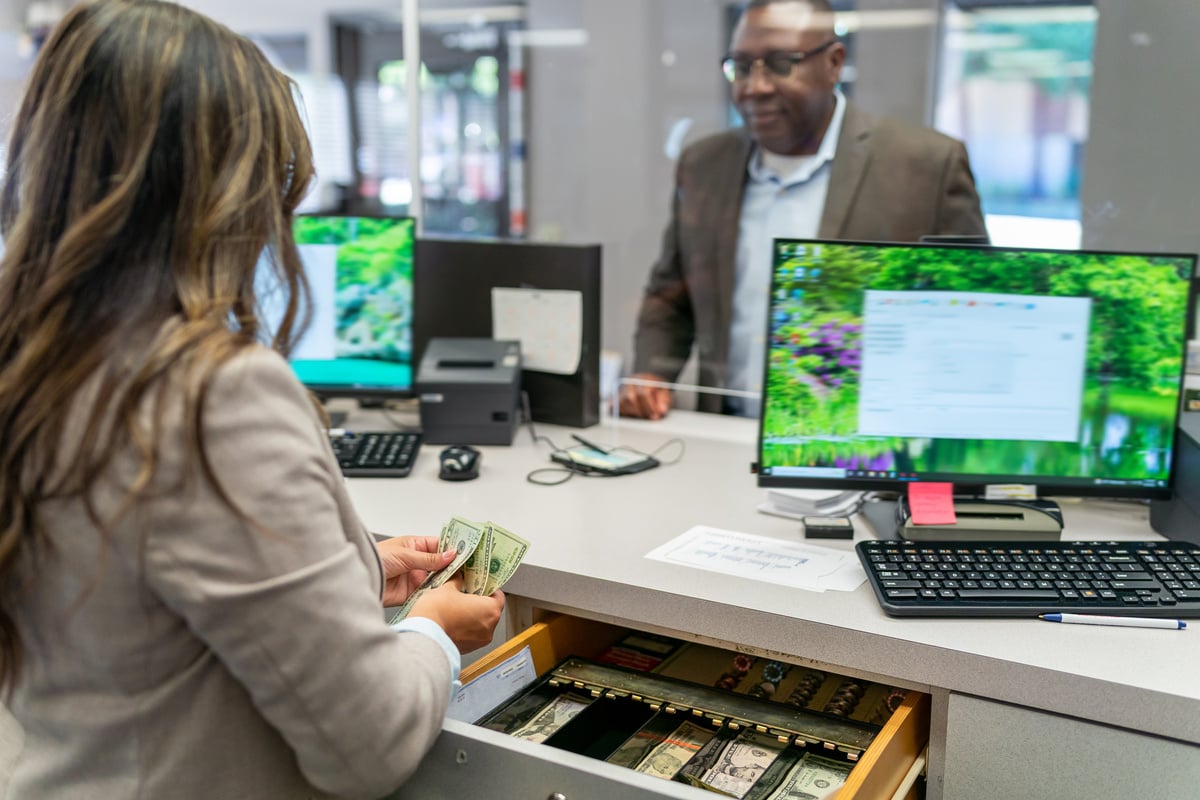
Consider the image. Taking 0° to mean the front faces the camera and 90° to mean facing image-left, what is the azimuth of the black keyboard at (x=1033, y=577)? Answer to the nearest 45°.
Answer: approximately 0°

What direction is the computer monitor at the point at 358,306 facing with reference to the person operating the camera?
facing the viewer

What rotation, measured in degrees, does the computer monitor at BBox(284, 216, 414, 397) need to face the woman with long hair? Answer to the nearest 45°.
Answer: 0° — it already faces them

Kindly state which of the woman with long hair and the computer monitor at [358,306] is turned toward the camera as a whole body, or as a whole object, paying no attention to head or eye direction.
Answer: the computer monitor

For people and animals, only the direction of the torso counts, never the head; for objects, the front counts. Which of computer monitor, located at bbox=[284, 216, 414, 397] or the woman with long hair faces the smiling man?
the woman with long hair

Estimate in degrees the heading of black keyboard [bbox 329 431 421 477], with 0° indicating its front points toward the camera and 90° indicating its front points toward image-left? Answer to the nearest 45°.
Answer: approximately 0°

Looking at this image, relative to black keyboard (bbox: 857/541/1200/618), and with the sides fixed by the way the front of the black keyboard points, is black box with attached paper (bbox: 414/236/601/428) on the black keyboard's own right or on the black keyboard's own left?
on the black keyboard's own right

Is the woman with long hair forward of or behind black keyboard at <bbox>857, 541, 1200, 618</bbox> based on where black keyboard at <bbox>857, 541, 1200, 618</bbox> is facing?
forward

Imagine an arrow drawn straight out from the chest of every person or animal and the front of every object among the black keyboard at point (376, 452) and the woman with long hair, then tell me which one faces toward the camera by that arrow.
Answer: the black keyboard

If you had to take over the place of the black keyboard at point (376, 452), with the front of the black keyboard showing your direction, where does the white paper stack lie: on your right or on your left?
on your left

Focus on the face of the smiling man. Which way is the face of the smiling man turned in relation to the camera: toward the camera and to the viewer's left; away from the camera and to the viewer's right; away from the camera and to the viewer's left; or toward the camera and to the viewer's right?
toward the camera and to the viewer's left

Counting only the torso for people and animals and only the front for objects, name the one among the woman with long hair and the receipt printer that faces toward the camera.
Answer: the receipt printer

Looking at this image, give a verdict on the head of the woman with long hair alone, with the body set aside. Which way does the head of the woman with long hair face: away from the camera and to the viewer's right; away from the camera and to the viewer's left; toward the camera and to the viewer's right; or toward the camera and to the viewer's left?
away from the camera and to the viewer's right

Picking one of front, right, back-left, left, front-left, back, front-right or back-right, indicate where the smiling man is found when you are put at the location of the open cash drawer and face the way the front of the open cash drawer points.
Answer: back-right

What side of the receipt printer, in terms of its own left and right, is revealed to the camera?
front

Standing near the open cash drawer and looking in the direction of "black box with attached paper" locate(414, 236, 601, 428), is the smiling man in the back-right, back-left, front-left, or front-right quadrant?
front-right
